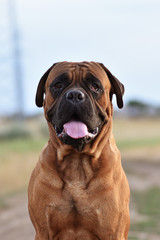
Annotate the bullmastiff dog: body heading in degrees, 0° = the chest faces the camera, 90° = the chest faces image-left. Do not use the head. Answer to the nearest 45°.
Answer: approximately 0°
